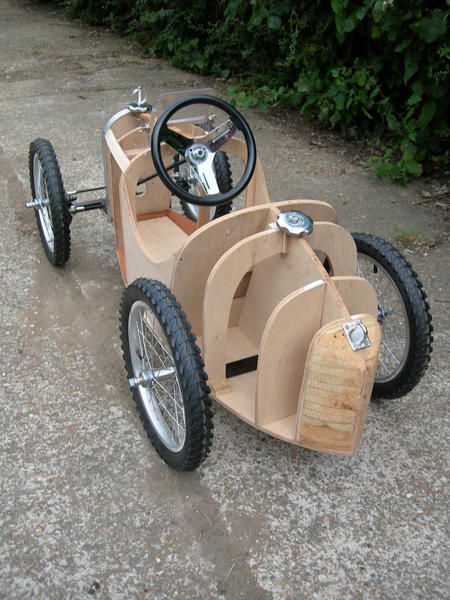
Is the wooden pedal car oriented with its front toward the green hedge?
no
